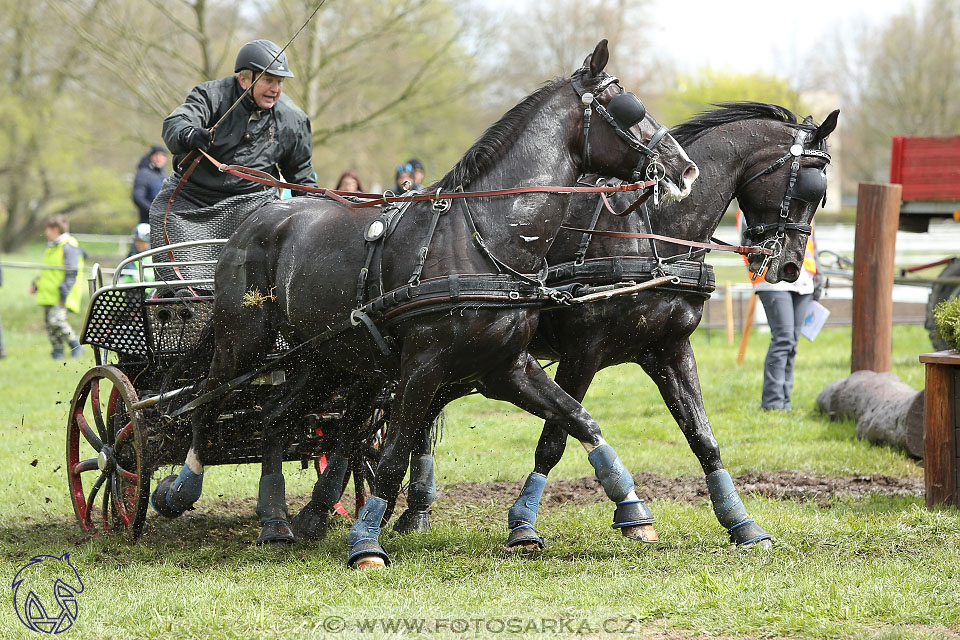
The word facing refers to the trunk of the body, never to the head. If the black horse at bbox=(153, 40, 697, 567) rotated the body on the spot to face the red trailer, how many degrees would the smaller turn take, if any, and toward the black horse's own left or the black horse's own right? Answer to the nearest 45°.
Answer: approximately 45° to the black horse's own left

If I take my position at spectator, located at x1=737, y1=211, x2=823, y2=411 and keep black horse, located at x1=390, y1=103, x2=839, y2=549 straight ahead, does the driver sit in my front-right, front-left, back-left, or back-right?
front-right

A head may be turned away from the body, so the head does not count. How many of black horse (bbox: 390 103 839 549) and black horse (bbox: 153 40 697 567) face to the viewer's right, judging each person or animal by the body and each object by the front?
2

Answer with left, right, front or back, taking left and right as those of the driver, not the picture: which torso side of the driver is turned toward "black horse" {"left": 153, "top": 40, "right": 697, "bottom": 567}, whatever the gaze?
front

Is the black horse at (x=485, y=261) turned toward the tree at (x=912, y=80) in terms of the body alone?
no

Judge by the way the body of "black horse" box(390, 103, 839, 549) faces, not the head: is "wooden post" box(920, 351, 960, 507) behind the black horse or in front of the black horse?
in front

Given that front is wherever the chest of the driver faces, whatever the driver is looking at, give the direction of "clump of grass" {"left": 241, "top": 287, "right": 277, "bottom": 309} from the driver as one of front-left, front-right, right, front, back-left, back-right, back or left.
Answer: front-right

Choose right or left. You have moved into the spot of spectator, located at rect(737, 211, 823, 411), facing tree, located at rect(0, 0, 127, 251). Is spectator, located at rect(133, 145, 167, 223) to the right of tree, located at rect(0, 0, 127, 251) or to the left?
left

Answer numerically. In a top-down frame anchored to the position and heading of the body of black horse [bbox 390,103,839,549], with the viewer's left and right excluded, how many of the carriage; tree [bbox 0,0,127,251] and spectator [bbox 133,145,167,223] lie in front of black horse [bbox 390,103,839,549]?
0

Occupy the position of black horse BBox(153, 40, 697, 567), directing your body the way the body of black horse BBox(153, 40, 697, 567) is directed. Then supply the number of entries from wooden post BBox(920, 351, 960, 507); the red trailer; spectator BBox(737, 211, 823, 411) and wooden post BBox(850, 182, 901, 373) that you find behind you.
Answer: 0

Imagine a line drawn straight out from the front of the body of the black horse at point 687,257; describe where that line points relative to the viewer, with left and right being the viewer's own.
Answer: facing to the right of the viewer

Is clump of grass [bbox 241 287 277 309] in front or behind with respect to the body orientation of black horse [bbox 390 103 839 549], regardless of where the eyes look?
behind

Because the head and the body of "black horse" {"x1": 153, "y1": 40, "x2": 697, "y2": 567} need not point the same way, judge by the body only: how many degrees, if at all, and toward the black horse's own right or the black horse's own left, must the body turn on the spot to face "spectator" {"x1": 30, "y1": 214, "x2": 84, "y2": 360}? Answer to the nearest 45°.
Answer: approximately 135° to the black horse's own left

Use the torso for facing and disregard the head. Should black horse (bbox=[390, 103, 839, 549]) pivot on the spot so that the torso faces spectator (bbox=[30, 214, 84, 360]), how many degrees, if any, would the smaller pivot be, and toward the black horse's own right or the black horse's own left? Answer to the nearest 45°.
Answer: approximately 135° to the black horse's own left

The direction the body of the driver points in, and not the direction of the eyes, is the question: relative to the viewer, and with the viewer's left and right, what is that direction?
facing the viewer and to the right of the viewer

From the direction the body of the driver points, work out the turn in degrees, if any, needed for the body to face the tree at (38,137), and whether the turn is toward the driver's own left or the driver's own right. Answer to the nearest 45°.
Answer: approximately 135° to the driver's own left

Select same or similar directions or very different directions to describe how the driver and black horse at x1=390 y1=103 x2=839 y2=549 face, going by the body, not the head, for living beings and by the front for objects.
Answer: same or similar directions

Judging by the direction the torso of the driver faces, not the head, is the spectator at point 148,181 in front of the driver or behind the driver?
behind

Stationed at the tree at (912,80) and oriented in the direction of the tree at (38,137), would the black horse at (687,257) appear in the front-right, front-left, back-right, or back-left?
front-left

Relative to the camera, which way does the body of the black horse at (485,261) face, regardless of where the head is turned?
to the viewer's right
